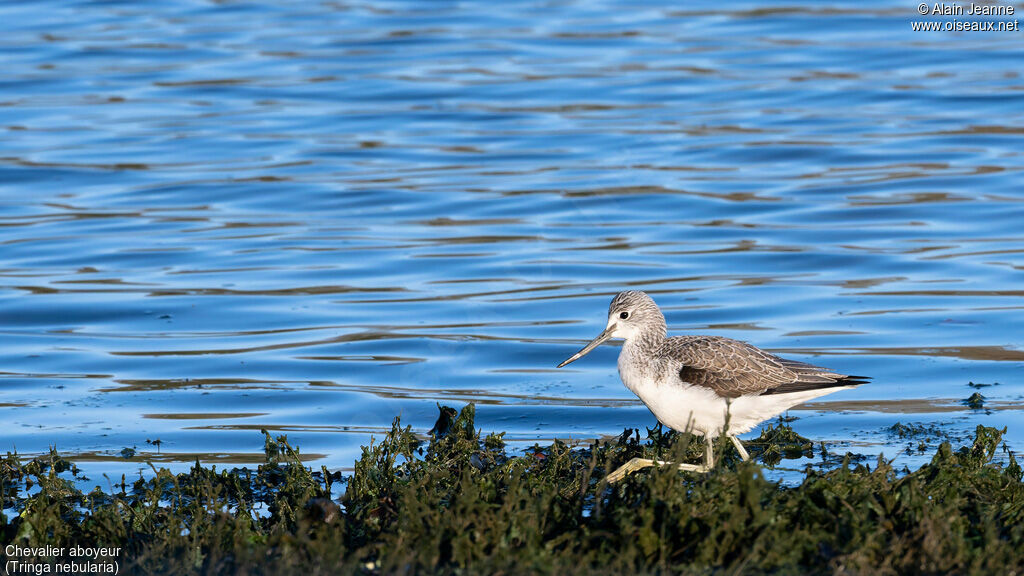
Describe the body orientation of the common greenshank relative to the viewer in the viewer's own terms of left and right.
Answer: facing to the left of the viewer
